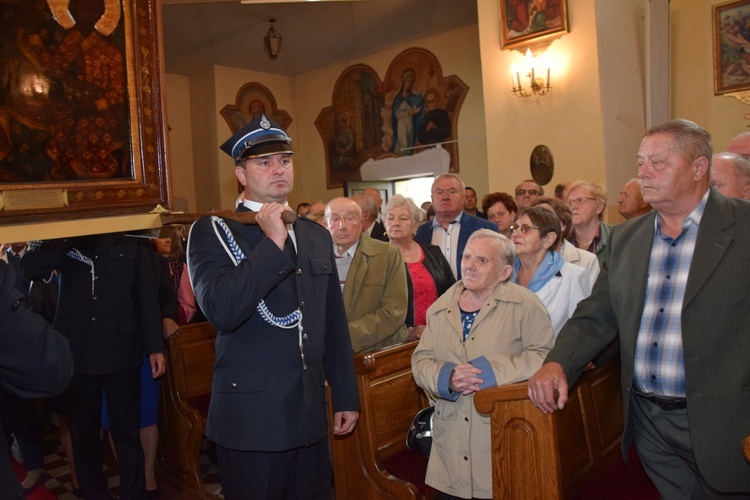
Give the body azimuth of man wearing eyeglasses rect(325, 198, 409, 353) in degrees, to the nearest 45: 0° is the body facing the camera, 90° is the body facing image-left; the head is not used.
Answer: approximately 45°

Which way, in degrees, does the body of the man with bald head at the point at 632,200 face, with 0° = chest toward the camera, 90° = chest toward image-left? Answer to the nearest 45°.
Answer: approximately 45°

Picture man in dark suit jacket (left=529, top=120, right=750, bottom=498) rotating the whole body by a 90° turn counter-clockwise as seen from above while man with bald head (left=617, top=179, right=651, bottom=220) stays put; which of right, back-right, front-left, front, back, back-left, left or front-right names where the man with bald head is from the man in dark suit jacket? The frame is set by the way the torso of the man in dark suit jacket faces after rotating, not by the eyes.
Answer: back-left

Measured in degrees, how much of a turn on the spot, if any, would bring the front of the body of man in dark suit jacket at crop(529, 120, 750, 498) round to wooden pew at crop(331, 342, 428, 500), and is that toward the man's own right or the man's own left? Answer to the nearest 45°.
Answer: approximately 45° to the man's own right

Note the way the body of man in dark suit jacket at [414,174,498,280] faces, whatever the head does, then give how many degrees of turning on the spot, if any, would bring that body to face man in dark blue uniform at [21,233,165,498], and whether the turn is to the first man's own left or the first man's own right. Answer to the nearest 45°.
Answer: approximately 45° to the first man's own right

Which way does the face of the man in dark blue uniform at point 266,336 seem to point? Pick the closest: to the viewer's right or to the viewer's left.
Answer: to the viewer's right
